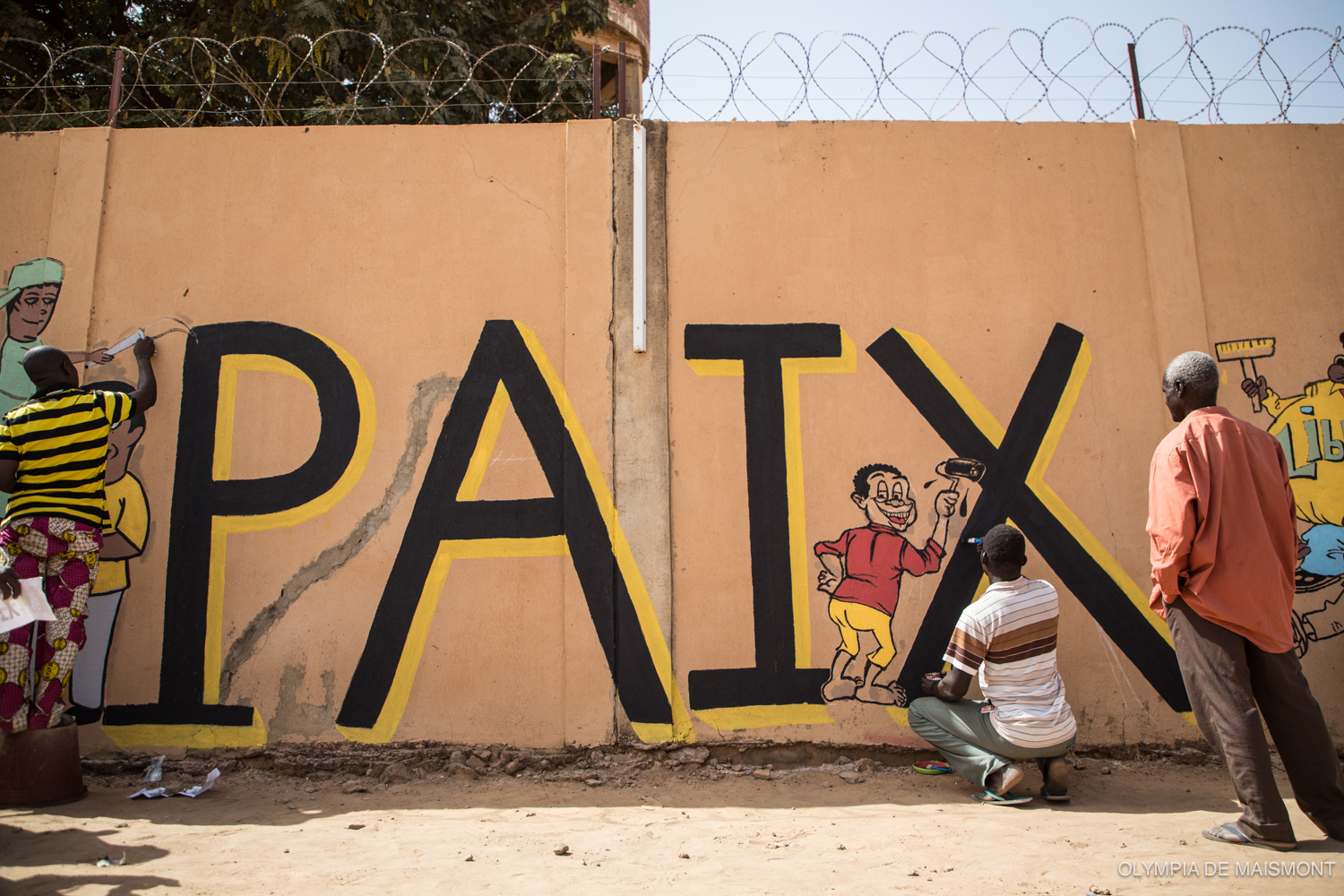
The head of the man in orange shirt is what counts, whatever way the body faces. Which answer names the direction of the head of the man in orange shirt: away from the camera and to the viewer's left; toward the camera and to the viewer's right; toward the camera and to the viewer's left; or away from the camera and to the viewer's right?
away from the camera and to the viewer's left

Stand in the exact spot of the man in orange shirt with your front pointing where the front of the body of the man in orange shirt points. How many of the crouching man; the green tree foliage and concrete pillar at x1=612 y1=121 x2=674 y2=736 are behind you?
0

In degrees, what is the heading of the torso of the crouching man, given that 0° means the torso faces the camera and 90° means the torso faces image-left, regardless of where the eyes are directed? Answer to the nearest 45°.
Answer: approximately 135°

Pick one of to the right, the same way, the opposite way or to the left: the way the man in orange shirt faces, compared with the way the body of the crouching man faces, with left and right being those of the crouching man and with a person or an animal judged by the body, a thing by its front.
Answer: the same way

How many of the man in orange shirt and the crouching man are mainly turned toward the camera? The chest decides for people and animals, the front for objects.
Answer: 0

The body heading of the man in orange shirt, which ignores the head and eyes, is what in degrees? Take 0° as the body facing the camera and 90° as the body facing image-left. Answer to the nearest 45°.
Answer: approximately 135°
